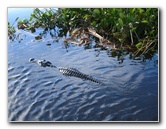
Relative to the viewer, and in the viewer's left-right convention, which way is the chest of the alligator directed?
facing away from the viewer and to the left of the viewer
